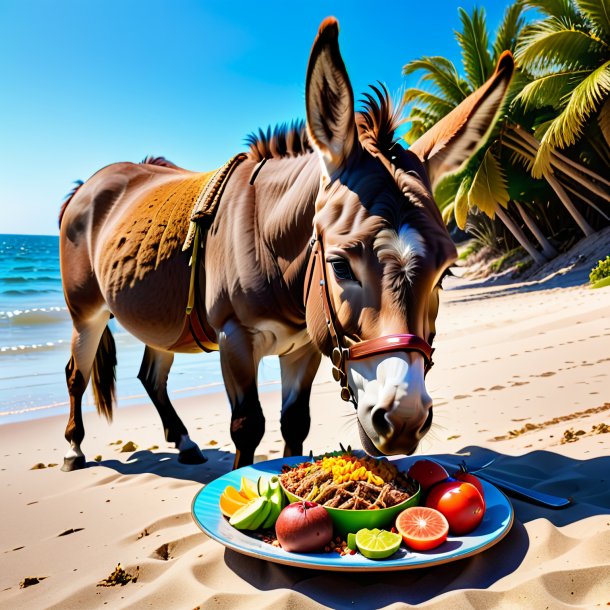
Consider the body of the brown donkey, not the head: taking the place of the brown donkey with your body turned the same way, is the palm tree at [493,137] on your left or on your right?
on your left

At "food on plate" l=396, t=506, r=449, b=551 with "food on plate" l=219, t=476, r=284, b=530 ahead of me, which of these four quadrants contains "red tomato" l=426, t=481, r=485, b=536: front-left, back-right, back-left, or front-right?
back-right

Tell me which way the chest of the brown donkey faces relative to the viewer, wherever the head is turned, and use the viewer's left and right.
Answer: facing the viewer and to the right of the viewer

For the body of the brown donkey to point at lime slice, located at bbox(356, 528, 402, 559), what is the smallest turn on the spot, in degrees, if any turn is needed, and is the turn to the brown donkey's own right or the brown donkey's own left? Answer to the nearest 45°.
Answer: approximately 45° to the brown donkey's own right

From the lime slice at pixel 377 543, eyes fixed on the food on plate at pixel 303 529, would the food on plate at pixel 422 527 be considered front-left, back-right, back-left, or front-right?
back-right
